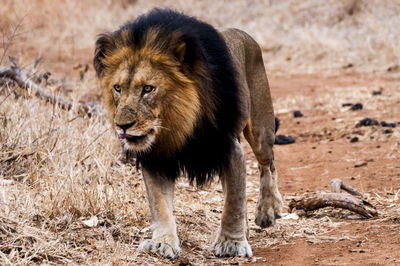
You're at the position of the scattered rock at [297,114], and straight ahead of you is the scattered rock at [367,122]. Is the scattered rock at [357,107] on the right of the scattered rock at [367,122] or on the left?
left

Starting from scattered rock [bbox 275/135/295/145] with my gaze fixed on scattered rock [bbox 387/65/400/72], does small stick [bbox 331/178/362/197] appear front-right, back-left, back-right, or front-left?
back-right

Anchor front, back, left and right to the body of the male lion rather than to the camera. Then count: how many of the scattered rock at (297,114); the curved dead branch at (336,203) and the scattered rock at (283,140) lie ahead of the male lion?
0

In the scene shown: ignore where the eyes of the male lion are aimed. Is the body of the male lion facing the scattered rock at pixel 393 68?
no

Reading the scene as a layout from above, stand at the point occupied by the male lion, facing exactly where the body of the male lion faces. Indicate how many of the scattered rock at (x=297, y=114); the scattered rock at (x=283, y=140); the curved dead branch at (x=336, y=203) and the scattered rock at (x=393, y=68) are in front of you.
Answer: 0

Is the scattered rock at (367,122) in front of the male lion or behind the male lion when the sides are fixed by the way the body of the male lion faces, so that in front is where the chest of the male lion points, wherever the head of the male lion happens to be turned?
behind

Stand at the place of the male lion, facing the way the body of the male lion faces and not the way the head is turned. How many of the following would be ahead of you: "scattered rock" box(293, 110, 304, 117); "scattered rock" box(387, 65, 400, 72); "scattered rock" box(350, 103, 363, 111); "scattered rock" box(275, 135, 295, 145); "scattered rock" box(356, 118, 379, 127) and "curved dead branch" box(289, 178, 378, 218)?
0

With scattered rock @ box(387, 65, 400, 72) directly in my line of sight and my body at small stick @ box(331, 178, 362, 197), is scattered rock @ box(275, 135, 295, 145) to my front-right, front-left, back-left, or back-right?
front-left

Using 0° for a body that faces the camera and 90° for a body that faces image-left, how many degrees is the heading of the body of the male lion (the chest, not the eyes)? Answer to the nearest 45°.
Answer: approximately 45°

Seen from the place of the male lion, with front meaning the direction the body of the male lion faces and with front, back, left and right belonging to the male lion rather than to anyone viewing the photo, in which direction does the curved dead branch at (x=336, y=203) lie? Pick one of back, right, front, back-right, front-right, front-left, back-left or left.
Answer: back

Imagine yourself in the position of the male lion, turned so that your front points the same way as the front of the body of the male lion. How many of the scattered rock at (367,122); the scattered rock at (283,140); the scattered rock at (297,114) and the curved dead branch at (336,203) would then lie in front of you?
0

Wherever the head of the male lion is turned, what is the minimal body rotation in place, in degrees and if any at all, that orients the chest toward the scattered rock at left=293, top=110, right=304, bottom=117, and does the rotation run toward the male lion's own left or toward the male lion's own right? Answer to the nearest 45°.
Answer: approximately 135° to the male lion's own right

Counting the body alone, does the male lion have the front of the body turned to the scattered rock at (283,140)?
no

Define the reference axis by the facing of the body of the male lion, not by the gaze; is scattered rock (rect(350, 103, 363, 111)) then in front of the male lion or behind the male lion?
behind
